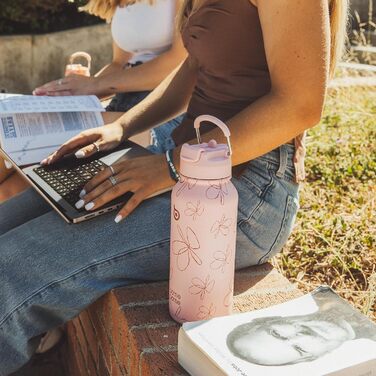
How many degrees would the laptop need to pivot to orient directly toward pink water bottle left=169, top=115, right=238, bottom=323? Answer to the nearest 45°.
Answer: approximately 90° to its right

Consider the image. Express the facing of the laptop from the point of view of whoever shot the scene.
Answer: facing away from the viewer and to the right of the viewer

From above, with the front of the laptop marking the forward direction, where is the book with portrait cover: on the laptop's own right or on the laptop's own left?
on the laptop's own right
